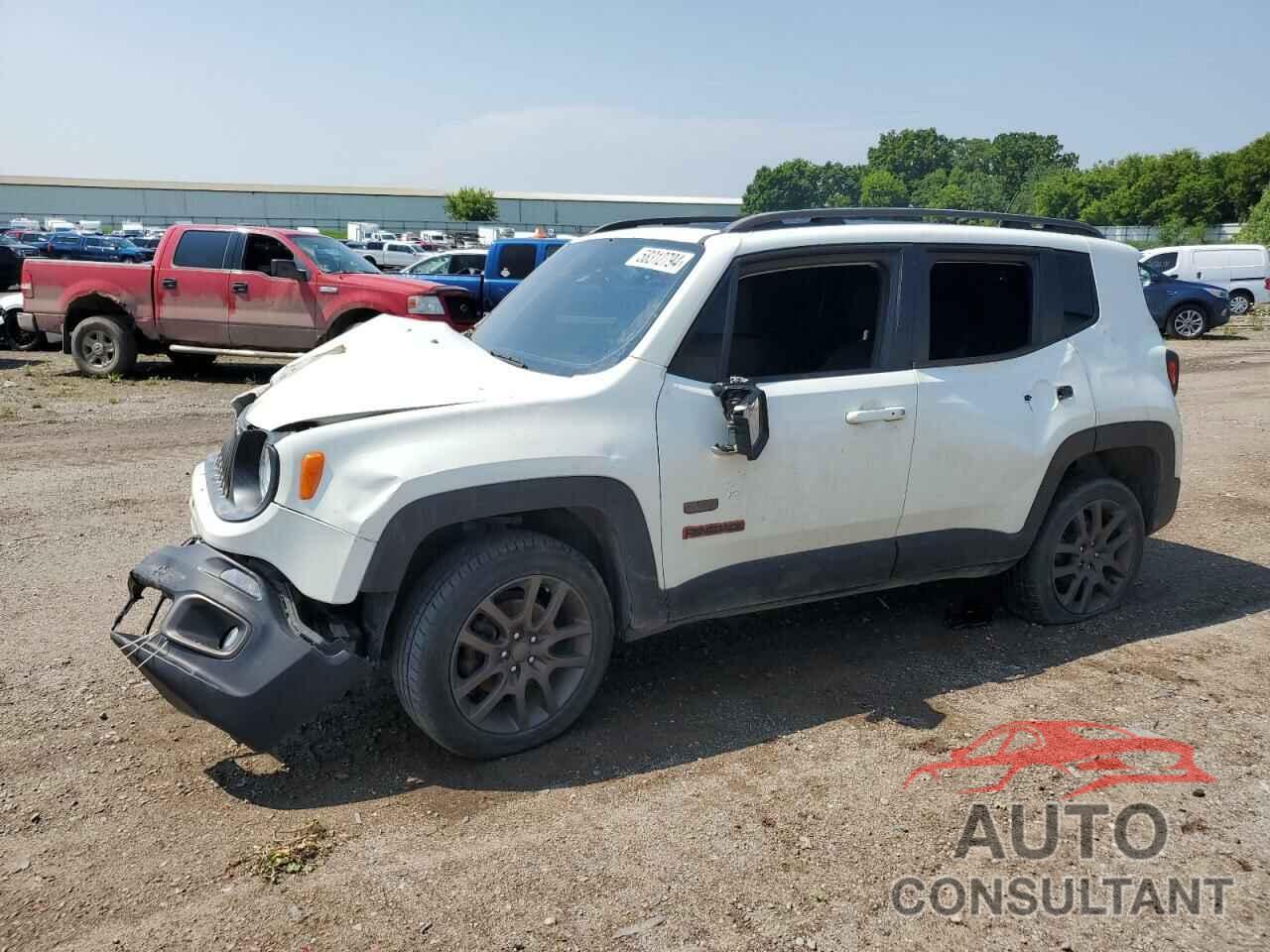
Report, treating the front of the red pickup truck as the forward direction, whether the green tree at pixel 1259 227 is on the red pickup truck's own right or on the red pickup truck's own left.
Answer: on the red pickup truck's own left

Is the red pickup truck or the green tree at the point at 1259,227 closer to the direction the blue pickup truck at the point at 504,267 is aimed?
the green tree

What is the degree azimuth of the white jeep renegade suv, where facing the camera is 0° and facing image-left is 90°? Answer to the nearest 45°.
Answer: approximately 45°

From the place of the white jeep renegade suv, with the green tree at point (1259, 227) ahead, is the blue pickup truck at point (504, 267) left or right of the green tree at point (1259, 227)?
left

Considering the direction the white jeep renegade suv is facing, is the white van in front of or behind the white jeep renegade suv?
behind

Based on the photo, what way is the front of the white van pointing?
to the viewer's left

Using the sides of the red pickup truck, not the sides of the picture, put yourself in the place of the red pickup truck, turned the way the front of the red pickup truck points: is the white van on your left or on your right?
on your left

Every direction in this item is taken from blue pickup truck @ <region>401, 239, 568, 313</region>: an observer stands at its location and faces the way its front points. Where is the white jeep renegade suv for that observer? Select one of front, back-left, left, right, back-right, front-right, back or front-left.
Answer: right

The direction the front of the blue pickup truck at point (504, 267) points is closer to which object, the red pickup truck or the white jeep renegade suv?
the white jeep renegade suv

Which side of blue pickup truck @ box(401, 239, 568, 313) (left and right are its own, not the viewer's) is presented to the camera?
right

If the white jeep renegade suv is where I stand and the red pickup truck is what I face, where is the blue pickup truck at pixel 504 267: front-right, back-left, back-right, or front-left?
front-right

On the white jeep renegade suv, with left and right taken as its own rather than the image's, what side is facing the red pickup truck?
right

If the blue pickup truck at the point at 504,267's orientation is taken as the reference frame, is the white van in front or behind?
in front

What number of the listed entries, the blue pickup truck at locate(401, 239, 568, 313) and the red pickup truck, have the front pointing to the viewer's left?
0

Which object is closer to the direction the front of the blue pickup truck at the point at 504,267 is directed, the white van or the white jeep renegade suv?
the white van

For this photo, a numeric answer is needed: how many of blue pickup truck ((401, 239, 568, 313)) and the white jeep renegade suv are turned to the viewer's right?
1

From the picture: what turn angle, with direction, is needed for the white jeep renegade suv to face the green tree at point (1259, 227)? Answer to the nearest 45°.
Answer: approximately 180°

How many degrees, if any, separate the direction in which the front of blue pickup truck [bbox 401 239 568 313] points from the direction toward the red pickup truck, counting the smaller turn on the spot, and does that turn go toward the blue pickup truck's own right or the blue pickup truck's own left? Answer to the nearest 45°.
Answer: approximately 135° to the blue pickup truck's own right
